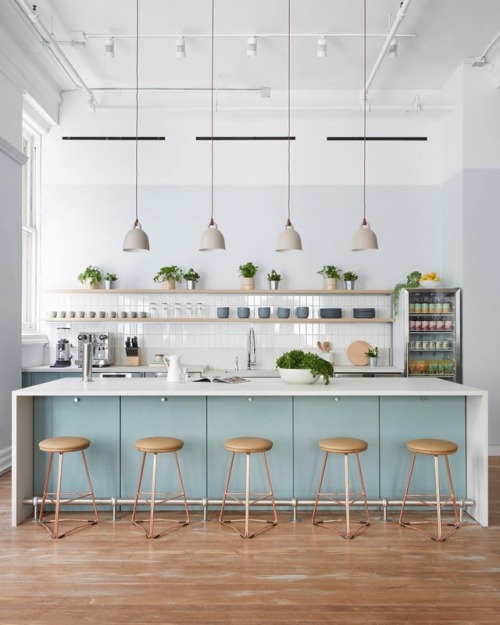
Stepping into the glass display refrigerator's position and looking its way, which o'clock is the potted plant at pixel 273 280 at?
The potted plant is roughly at 3 o'clock from the glass display refrigerator.

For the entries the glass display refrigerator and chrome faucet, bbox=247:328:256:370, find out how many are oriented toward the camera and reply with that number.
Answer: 2

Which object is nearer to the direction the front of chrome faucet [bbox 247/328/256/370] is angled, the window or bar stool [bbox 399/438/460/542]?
the bar stool

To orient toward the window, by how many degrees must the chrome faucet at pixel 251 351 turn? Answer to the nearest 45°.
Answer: approximately 90° to its right

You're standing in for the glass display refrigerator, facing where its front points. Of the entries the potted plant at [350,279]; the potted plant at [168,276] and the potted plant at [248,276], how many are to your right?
3

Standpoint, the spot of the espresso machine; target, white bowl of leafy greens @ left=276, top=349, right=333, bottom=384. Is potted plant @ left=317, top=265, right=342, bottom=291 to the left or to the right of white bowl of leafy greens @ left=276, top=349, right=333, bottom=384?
left

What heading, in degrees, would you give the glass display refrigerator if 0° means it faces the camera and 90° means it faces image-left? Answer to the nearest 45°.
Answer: approximately 0°

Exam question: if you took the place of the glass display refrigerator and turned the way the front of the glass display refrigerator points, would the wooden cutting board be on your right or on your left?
on your right

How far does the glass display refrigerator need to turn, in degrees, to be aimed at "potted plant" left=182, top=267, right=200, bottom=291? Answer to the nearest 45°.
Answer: approximately 90° to its right

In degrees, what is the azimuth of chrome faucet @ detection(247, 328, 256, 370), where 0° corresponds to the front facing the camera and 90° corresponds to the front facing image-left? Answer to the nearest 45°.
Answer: approximately 0°

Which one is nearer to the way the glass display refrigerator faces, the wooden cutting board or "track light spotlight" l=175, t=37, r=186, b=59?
the track light spotlight

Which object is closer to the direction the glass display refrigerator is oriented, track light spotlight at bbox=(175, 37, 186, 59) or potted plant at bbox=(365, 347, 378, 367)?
the track light spotlight

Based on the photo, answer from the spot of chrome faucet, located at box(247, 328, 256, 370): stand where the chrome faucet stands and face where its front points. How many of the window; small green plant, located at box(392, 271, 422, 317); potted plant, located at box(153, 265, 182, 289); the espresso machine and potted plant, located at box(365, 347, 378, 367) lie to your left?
2

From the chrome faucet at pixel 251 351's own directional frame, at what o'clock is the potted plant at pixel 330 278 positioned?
The potted plant is roughly at 9 o'clock from the chrome faucet.
